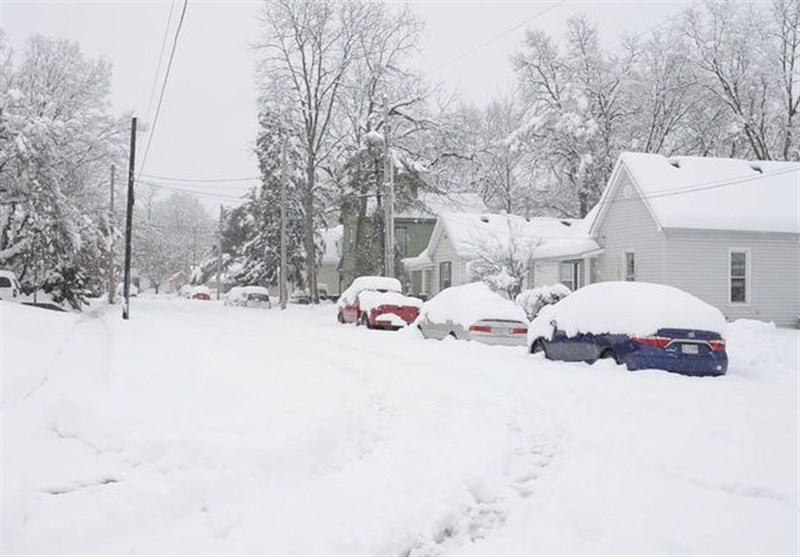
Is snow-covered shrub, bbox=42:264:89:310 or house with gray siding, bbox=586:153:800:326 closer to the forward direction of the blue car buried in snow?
the snow-covered shrub

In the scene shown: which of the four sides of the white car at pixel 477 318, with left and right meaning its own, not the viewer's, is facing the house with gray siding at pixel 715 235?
right

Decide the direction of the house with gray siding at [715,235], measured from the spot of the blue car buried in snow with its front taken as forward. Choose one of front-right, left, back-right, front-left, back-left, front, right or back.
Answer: front-right

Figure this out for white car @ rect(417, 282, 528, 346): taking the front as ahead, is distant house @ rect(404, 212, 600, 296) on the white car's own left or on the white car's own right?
on the white car's own right

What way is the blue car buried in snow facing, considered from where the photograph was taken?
facing away from the viewer and to the left of the viewer

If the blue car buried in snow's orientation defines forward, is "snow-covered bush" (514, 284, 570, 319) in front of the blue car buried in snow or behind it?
in front

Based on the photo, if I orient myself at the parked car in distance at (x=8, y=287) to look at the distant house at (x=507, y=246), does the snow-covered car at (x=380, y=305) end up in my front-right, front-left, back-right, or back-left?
front-right

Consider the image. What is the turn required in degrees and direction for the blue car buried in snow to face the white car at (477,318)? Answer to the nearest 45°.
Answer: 0° — it already faces it

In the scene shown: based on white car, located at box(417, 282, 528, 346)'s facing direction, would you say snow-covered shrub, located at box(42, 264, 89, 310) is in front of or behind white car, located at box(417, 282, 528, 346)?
in front

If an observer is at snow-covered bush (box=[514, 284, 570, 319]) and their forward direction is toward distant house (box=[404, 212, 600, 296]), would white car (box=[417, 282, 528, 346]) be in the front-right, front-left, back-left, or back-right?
back-left

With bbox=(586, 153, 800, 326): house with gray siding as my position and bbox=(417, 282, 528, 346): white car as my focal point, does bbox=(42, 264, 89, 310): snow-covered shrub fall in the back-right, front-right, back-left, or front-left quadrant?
front-right

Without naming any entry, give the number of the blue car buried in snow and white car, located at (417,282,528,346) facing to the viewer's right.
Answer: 0

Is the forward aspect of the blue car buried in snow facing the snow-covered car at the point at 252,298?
yes

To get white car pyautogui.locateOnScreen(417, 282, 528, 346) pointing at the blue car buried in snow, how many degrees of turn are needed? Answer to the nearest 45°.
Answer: approximately 180°

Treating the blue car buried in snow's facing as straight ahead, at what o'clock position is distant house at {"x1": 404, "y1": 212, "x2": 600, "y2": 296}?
The distant house is roughly at 1 o'clock from the blue car buried in snow.

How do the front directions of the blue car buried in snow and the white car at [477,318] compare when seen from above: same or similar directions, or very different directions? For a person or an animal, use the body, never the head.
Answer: same or similar directions

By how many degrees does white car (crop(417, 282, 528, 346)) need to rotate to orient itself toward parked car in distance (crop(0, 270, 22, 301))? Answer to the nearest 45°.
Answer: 0° — it already faces it

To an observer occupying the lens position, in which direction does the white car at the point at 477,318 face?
facing away from the viewer and to the left of the viewer
